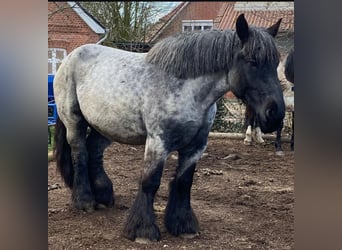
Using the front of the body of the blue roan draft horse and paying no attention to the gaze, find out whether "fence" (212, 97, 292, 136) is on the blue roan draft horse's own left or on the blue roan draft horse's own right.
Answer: on the blue roan draft horse's own left

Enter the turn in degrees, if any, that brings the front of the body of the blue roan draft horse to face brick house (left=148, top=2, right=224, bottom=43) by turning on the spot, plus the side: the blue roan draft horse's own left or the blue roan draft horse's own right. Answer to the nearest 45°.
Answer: approximately 135° to the blue roan draft horse's own left

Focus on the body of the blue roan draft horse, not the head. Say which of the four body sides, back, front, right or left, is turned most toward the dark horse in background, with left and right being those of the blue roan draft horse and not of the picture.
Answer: left

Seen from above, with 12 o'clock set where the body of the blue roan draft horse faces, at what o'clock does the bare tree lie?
The bare tree is roughly at 7 o'clock from the blue roan draft horse.

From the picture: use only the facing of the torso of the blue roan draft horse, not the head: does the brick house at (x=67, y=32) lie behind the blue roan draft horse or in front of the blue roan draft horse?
behind

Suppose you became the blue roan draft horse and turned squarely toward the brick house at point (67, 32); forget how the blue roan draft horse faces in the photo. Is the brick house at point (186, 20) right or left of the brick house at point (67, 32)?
right

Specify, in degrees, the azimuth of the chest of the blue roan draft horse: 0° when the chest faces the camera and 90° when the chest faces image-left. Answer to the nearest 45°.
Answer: approximately 315°
